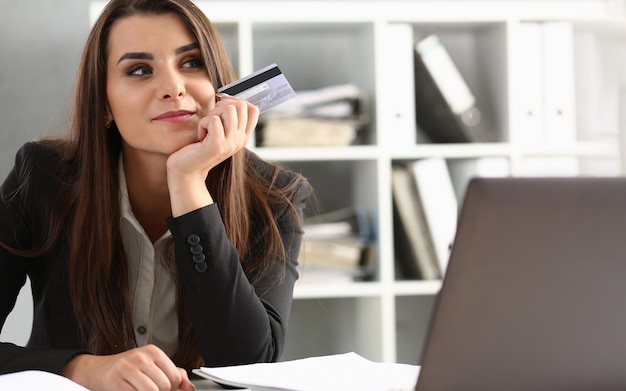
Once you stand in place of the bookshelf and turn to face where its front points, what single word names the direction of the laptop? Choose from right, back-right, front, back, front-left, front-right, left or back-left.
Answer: front

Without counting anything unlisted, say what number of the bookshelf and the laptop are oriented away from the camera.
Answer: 1

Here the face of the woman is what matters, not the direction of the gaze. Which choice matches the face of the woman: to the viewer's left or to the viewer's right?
to the viewer's right

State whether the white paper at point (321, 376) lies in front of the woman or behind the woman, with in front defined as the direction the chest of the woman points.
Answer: in front

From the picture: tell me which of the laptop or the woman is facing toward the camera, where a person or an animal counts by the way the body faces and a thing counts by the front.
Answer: the woman

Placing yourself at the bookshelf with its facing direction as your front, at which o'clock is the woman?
The woman is roughly at 1 o'clock from the bookshelf.

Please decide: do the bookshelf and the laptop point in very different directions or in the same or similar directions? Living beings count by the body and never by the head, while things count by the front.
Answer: very different directions

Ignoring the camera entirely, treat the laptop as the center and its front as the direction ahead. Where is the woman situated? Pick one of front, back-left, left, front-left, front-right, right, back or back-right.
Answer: front-left

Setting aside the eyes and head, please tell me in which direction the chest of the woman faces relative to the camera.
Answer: toward the camera

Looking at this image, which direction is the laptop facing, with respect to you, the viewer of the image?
facing away from the viewer

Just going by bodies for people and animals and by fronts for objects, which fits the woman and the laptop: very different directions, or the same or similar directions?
very different directions

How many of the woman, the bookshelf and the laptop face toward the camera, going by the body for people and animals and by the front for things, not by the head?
2

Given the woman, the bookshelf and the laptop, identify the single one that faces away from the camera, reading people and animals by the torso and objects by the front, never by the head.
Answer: the laptop

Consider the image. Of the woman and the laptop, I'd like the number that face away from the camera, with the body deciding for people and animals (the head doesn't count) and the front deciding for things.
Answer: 1

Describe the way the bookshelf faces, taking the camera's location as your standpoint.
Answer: facing the viewer

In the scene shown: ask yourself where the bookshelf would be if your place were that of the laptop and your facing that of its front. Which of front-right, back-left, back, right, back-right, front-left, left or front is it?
front

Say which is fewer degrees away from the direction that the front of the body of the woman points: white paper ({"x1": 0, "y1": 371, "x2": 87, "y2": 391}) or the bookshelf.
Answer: the white paper

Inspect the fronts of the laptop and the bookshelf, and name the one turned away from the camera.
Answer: the laptop

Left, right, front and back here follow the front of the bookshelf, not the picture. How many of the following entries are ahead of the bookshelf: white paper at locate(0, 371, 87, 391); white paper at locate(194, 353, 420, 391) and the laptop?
3
